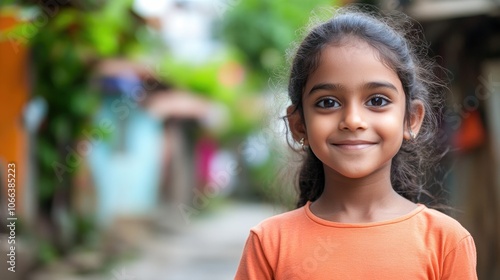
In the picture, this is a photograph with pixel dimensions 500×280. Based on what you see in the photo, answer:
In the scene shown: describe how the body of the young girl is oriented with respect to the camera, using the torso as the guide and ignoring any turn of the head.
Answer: toward the camera
